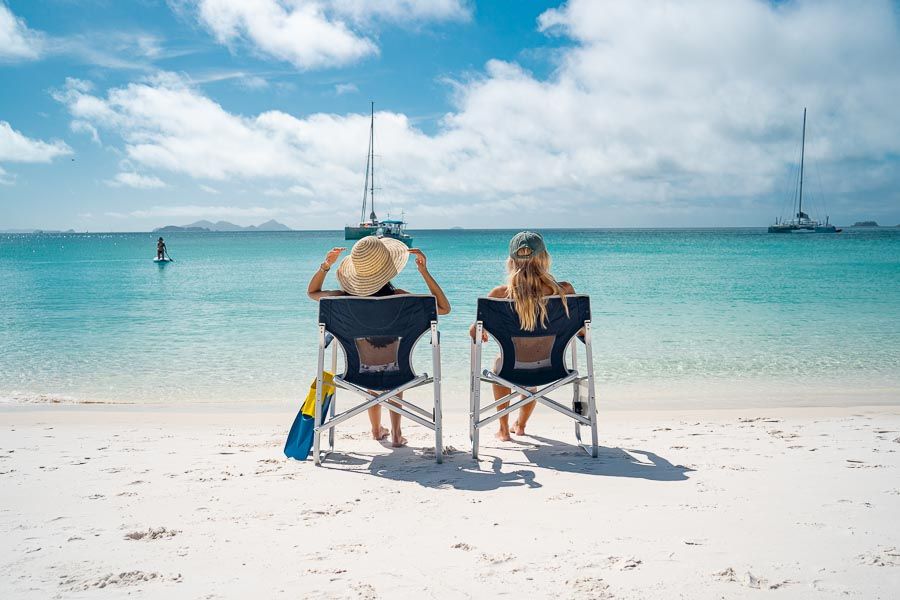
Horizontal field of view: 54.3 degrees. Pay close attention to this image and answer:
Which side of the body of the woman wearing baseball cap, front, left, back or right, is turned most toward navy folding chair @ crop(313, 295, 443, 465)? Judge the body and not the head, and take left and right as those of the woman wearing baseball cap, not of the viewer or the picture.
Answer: left

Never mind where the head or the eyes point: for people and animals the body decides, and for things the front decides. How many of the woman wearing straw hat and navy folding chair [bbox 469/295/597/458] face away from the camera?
2

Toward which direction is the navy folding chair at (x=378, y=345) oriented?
away from the camera

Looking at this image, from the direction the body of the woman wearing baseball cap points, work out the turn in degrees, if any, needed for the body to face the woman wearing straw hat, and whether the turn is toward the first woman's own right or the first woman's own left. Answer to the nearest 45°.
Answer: approximately 90° to the first woman's own left

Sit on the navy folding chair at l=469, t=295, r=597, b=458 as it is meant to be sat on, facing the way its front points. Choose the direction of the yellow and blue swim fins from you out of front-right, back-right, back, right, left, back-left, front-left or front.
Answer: left

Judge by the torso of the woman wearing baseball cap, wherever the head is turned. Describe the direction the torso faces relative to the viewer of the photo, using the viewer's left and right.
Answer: facing away from the viewer

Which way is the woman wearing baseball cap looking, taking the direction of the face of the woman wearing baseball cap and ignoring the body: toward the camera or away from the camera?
away from the camera

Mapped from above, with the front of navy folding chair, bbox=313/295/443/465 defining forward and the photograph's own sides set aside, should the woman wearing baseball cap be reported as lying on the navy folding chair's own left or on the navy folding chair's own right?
on the navy folding chair's own right

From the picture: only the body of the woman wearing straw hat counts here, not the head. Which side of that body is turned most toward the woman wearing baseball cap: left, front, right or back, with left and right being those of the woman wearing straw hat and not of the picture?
right

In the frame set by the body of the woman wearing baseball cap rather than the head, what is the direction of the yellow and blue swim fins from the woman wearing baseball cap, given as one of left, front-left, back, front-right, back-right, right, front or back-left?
left

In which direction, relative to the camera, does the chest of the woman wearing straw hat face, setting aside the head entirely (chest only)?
away from the camera

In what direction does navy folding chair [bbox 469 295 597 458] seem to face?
away from the camera

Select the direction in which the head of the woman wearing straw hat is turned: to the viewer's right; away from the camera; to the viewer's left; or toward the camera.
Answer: away from the camera
